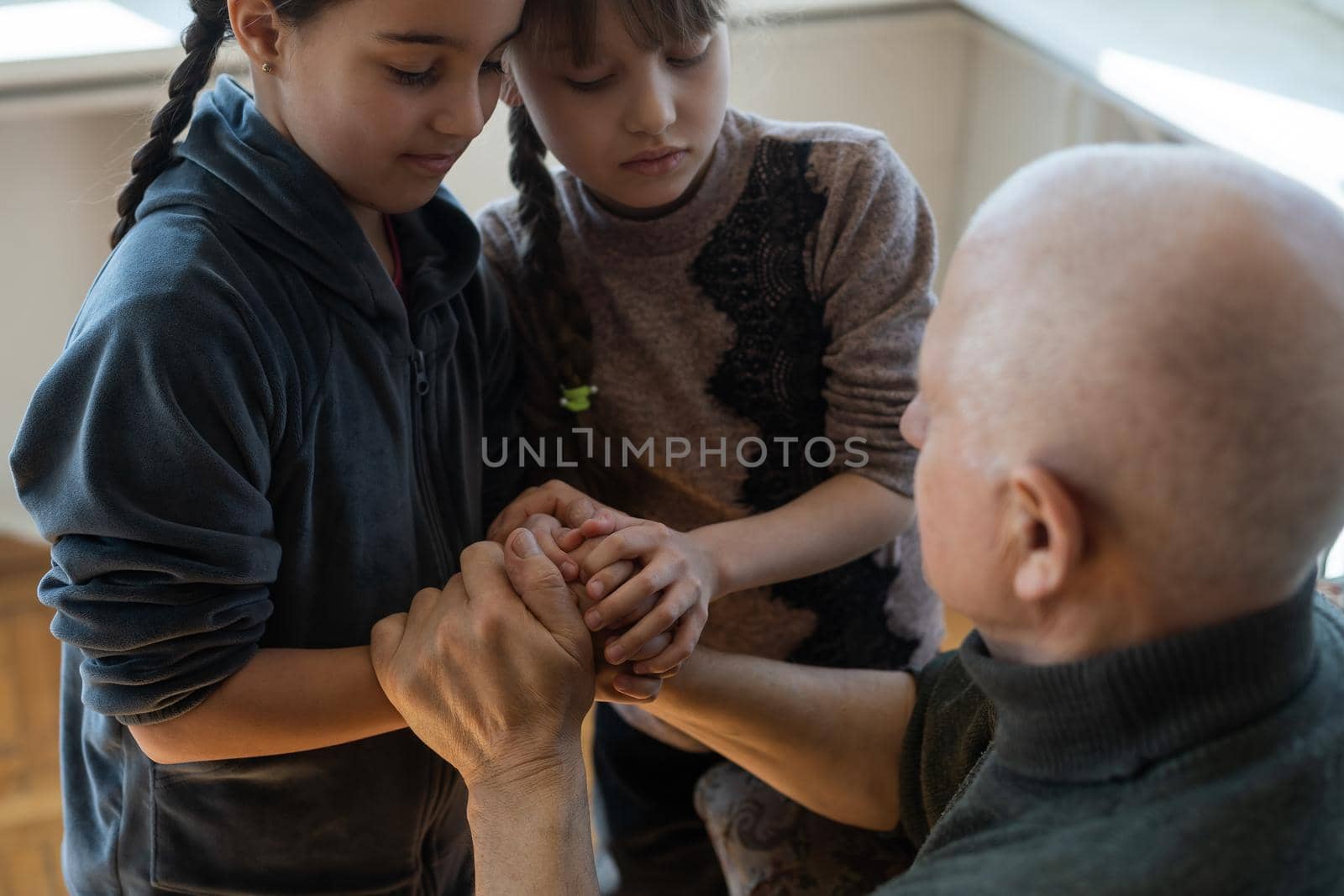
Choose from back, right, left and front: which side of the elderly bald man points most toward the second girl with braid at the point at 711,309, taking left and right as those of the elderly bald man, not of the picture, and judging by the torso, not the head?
front

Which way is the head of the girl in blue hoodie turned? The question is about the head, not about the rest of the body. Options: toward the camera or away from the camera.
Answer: toward the camera

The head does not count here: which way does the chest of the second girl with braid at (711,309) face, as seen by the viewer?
toward the camera

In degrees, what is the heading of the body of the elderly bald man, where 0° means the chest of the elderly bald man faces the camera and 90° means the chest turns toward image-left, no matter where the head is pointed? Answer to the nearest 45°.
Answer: approximately 135°

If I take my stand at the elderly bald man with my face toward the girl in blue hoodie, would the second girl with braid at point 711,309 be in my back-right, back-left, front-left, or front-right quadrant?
front-right

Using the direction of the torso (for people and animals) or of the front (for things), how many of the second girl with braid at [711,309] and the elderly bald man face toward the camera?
1

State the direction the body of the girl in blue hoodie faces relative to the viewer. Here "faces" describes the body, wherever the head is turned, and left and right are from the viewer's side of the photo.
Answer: facing the viewer and to the right of the viewer

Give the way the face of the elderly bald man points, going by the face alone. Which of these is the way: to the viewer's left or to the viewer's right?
to the viewer's left

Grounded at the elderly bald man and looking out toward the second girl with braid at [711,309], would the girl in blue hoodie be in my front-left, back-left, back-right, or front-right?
front-left

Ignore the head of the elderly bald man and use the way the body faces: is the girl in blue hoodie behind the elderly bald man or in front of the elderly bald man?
in front

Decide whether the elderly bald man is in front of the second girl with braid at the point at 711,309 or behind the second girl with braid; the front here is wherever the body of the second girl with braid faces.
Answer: in front

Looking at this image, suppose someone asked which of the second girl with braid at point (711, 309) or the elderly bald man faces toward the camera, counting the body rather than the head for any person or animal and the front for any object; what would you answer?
the second girl with braid

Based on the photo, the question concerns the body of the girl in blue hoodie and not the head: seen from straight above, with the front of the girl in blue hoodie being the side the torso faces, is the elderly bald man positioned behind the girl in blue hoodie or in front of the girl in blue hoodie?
in front
